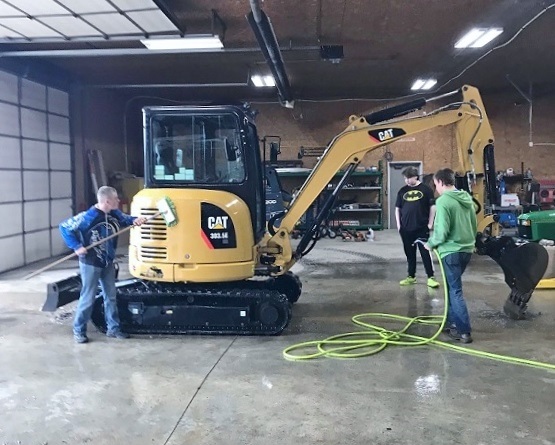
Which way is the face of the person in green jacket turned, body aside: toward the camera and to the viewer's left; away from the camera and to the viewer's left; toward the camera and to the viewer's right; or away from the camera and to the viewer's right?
away from the camera and to the viewer's left

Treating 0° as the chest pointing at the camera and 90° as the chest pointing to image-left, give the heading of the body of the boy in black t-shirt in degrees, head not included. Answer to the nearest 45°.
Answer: approximately 0°

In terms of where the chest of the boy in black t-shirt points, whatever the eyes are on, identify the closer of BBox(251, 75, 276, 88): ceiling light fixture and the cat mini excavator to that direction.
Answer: the cat mini excavator

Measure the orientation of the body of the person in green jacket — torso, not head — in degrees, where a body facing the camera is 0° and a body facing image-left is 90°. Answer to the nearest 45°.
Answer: approximately 135°

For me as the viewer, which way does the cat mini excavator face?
facing to the right of the viewer

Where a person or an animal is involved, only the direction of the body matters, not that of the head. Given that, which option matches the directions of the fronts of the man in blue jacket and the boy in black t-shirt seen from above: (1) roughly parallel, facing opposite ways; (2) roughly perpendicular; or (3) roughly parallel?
roughly perpendicular

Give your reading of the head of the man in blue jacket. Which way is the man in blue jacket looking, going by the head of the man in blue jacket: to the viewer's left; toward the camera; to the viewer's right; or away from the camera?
to the viewer's right

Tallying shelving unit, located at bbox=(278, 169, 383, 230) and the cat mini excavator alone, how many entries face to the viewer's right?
1

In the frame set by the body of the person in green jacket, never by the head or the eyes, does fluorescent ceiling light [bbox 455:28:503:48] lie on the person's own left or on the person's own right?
on the person's own right
